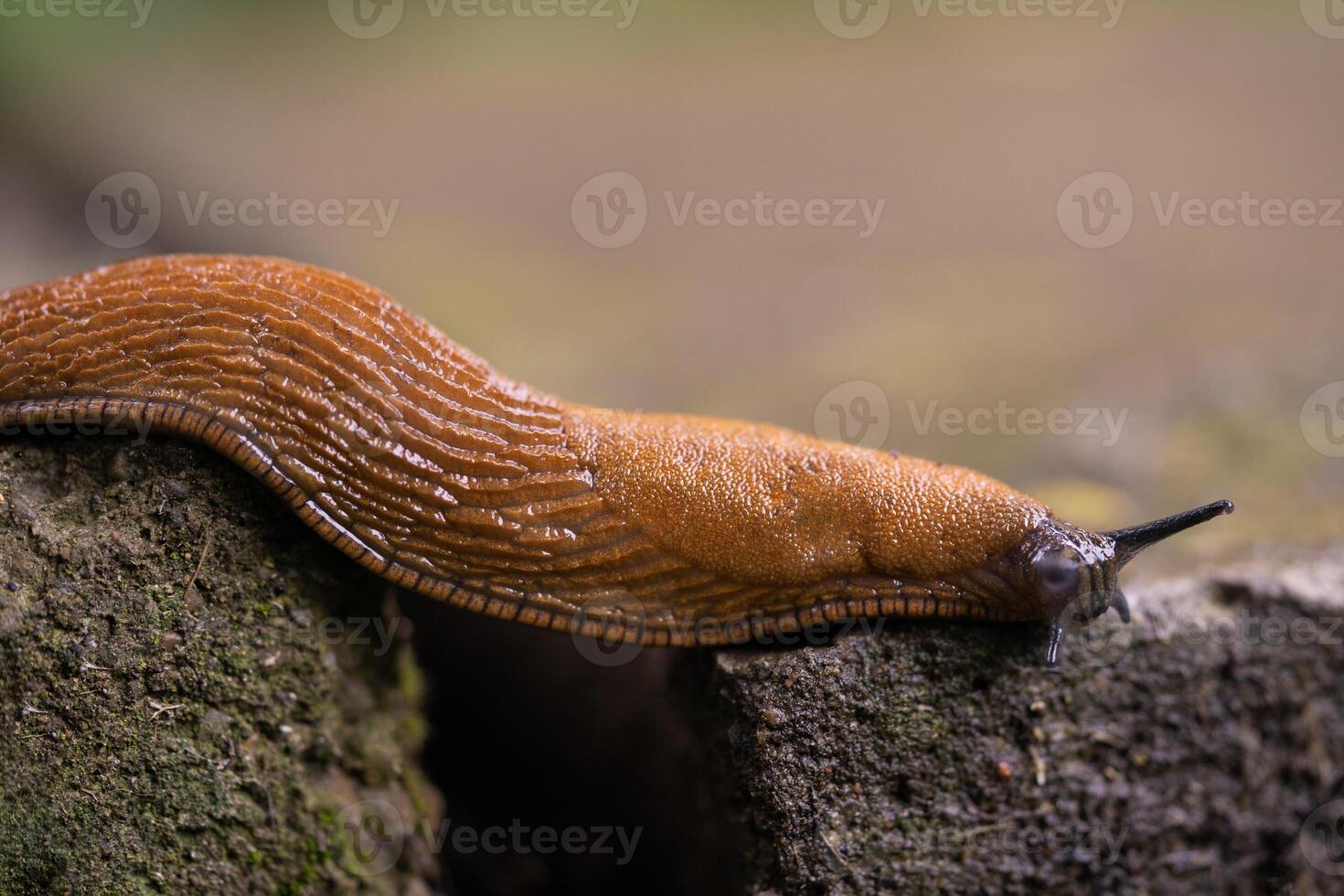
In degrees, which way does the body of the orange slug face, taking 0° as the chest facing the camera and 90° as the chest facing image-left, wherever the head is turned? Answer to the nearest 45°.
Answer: approximately 270°
